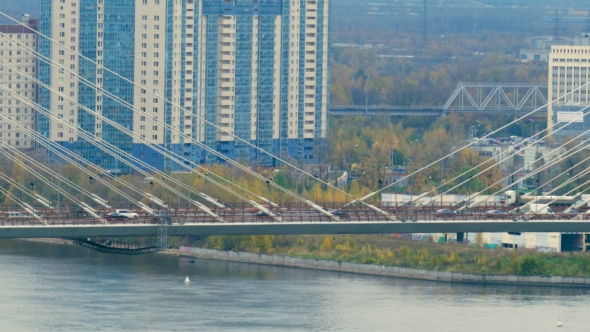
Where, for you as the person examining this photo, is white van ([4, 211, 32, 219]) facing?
facing to the right of the viewer

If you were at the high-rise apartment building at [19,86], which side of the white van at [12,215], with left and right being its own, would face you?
left
